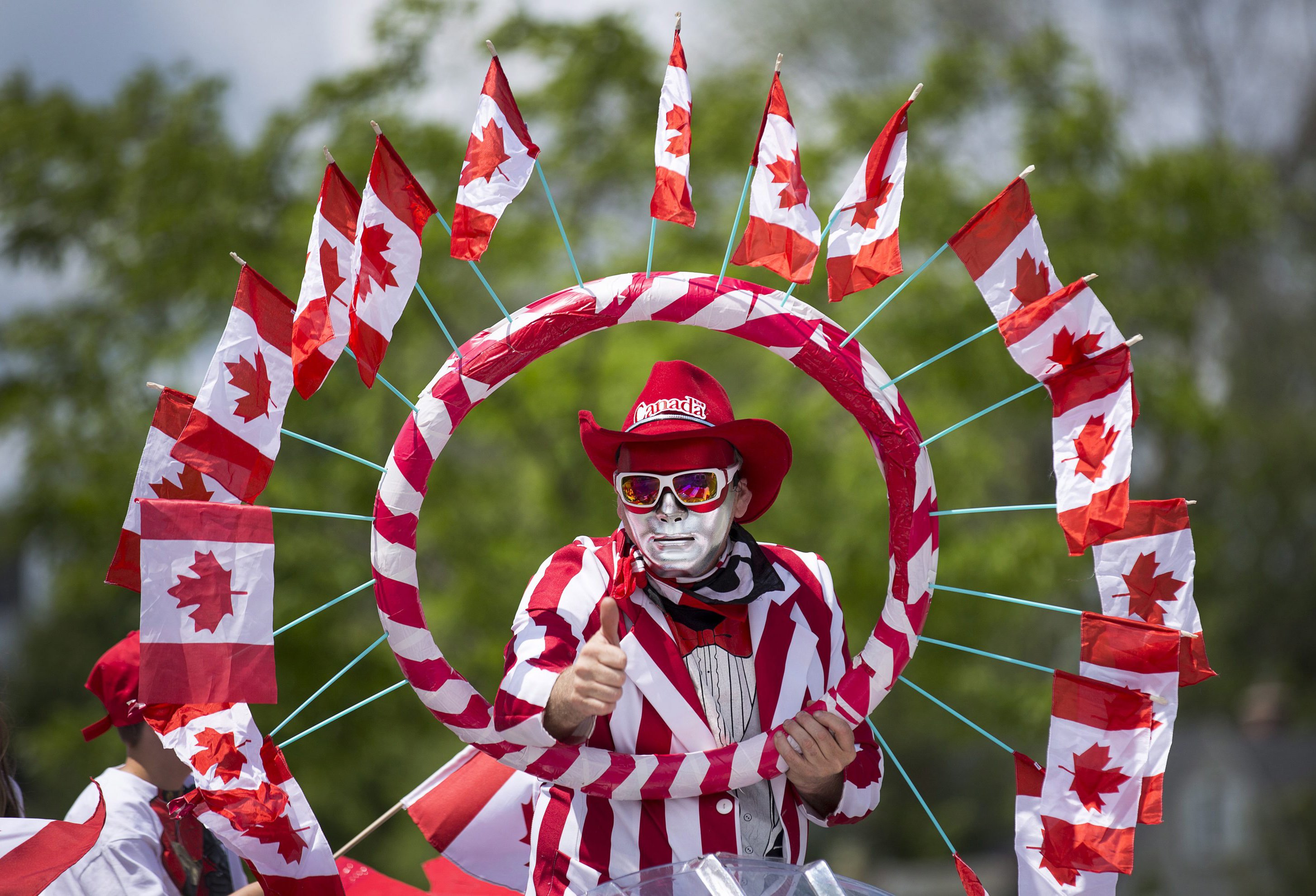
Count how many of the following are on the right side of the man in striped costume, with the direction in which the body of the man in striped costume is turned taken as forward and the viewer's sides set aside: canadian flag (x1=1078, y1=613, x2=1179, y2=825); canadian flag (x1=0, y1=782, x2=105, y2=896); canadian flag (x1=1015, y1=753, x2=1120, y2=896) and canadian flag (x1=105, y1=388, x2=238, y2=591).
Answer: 2

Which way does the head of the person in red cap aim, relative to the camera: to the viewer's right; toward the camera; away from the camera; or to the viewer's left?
to the viewer's right

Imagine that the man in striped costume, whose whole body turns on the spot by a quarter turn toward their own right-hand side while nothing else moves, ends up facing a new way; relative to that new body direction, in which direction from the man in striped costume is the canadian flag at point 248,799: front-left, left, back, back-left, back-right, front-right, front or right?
front

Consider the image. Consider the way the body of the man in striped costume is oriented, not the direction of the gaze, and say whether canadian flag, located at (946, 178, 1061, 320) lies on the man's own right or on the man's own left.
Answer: on the man's own left

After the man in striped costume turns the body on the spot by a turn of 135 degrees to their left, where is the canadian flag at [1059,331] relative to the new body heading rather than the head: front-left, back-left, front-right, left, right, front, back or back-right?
front-right

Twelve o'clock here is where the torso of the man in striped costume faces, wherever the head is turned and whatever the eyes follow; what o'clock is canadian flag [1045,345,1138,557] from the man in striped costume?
The canadian flag is roughly at 9 o'clock from the man in striped costume.

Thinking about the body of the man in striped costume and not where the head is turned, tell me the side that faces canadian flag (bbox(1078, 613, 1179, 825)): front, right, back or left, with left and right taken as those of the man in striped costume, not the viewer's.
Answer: left

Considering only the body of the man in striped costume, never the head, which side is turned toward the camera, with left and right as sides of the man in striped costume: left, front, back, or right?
front
